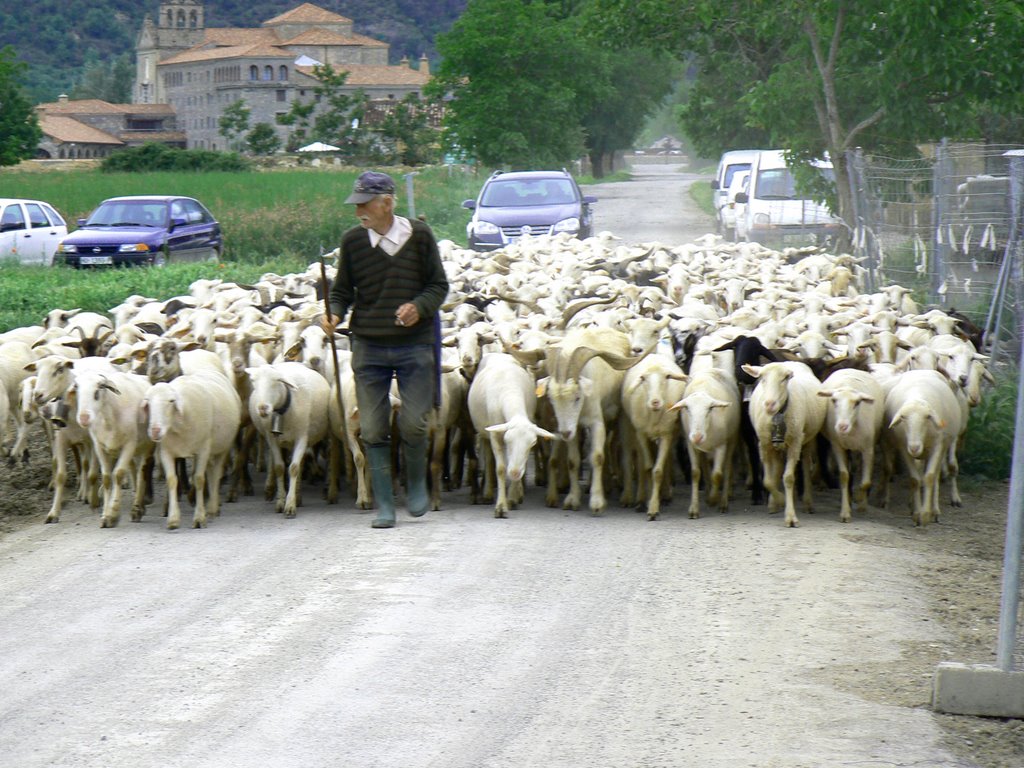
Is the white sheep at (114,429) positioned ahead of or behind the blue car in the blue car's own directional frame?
ahead

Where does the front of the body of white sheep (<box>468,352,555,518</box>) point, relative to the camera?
toward the camera

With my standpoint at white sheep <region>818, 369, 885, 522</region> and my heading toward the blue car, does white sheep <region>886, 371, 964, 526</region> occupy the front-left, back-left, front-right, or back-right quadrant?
back-right

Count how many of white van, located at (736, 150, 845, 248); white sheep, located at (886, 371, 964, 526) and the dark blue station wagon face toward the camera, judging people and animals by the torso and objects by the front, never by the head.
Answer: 3

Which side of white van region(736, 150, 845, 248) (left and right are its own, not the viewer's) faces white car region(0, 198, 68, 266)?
right

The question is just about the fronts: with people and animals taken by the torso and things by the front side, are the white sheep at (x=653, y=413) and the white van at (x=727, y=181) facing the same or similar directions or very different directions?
same or similar directions

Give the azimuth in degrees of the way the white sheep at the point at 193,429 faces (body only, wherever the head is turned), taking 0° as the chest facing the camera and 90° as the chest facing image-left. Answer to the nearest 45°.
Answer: approximately 45°

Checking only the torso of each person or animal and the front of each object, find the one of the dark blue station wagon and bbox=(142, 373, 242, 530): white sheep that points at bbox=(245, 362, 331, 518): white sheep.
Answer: the dark blue station wagon

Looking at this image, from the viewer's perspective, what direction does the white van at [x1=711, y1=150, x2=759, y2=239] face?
toward the camera

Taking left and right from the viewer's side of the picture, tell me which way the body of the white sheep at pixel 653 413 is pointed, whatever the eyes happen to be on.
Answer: facing the viewer

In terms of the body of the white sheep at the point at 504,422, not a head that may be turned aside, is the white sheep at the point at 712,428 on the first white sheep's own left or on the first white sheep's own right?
on the first white sheep's own left

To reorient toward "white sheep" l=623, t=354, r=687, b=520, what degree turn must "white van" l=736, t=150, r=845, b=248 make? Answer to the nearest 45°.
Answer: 0° — it already faces it

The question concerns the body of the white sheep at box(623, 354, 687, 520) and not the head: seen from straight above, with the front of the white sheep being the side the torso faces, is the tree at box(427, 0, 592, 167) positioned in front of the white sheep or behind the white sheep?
behind

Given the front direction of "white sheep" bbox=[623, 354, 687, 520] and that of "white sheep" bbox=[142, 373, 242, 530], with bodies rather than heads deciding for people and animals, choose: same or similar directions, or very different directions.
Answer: same or similar directions

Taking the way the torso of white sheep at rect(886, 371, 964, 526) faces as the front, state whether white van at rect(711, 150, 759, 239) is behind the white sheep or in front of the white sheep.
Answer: behind

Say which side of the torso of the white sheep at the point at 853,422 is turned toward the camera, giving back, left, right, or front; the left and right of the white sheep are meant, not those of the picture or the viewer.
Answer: front

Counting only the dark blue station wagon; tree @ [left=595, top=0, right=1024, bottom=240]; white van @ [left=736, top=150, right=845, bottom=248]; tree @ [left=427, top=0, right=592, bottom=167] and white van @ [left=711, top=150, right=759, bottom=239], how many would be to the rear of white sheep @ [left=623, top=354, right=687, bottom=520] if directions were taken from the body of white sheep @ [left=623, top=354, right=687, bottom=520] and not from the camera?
5

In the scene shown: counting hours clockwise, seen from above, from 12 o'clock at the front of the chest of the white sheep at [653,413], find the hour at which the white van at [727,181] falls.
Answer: The white van is roughly at 6 o'clock from the white sheep.
